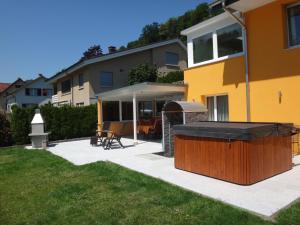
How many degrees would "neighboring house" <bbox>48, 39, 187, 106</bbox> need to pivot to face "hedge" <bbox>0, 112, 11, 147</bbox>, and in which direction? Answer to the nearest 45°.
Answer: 0° — it already faces it

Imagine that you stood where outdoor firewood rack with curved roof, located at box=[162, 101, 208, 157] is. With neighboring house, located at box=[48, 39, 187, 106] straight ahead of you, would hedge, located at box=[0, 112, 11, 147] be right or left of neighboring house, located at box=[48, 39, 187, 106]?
left

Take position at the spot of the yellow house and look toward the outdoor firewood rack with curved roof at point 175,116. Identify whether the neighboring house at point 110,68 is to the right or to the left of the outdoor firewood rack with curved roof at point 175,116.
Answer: right

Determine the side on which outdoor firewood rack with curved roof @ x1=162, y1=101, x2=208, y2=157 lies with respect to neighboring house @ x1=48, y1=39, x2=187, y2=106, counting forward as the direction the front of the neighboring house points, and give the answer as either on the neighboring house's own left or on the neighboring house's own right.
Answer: on the neighboring house's own left

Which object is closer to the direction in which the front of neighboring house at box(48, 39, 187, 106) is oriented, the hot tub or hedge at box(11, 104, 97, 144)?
the hedge

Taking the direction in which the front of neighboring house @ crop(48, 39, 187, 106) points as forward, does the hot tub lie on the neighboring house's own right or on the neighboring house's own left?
on the neighboring house's own left

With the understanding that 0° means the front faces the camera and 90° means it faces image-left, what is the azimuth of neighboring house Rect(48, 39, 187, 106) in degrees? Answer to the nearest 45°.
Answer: approximately 45°

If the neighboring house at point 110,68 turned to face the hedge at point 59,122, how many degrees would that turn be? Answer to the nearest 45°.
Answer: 0° — it already faces it

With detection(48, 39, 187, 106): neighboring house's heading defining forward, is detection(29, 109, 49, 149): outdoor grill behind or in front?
in front

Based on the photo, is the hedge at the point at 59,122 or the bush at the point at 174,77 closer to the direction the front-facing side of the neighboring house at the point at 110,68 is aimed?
the hedge

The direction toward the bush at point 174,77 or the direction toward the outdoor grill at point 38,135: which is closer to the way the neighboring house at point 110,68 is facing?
the outdoor grill

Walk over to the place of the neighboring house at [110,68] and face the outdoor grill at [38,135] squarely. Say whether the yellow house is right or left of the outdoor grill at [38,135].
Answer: left

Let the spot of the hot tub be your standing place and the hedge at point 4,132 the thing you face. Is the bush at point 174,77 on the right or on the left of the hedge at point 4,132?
right
